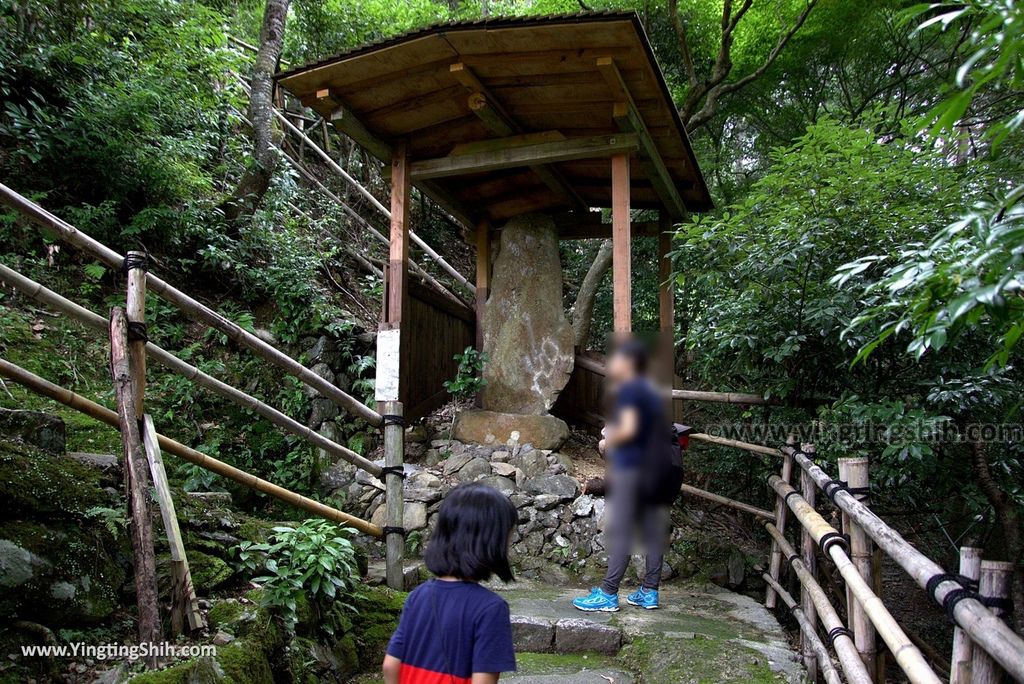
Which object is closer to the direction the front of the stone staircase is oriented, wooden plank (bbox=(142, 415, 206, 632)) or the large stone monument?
the wooden plank

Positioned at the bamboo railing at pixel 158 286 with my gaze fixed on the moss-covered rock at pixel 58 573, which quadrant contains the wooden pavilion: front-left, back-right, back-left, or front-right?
back-left

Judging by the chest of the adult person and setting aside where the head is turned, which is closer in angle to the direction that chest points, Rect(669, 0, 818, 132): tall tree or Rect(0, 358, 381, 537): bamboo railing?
the bamboo railing

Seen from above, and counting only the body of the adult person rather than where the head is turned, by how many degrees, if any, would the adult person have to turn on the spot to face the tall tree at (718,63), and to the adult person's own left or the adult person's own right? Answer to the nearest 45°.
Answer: approximately 90° to the adult person's own right

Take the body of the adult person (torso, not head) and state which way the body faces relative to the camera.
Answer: to the viewer's left

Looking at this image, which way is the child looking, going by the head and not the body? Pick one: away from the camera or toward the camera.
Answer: away from the camera

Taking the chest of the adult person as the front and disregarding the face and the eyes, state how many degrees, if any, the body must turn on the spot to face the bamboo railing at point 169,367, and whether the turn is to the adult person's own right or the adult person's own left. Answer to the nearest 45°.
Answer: approximately 45° to the adult person's own right

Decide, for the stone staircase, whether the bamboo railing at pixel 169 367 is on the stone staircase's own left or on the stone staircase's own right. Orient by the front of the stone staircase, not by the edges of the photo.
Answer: on the stone staircase's own right
